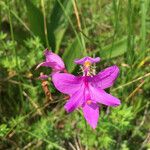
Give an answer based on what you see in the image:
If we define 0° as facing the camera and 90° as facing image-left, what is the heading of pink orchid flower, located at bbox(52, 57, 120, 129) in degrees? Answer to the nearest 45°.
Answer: approximately 0°
